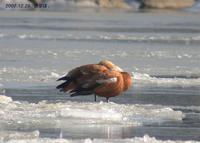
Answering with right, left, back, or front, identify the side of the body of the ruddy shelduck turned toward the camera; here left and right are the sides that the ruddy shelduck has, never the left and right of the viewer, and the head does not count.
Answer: right
